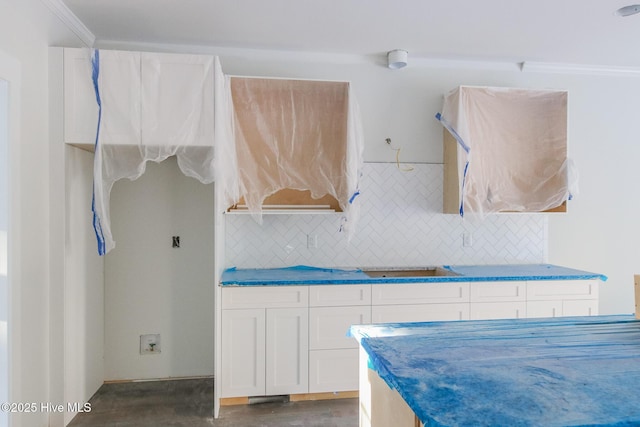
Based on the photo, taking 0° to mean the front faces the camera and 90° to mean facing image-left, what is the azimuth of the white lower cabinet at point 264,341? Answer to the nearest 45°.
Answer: approximately 0°

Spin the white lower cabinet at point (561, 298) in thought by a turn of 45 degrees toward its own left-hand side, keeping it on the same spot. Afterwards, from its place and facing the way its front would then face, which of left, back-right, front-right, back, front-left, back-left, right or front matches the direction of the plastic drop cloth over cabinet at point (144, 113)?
right

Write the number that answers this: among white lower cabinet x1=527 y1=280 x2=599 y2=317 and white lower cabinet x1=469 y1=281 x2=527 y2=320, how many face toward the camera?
2

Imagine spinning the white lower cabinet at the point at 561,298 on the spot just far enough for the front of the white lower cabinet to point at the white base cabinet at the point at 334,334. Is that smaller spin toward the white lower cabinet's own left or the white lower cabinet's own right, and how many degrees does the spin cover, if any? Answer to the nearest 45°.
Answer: approximately 45° to the white lower cabinet's own right
